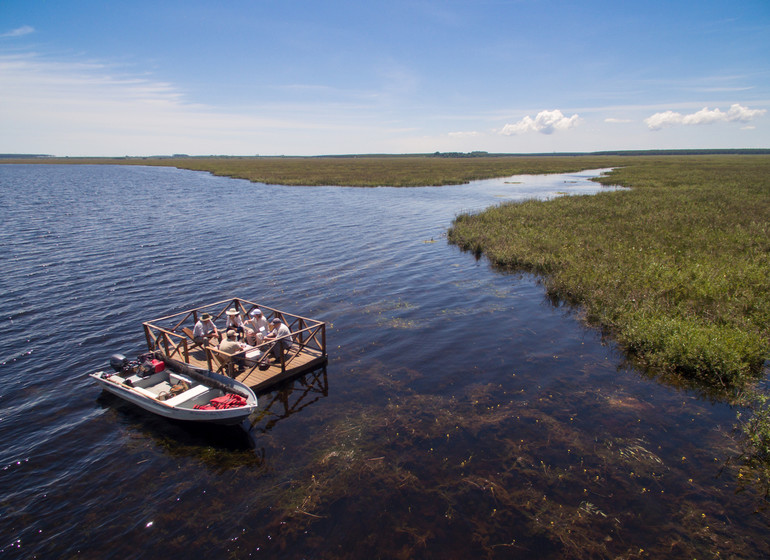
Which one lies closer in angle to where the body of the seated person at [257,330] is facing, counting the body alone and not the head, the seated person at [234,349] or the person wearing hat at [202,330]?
the seated person

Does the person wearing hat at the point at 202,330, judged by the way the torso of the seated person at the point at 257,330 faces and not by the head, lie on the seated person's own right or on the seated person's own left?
on the seated person's own right

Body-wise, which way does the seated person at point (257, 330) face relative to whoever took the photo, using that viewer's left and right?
facing the viewer and to the left of the viewer

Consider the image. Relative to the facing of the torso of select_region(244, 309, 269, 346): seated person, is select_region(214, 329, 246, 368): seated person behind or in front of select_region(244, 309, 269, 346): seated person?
in front

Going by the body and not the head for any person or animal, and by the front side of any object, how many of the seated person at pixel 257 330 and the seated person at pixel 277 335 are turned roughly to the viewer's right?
0

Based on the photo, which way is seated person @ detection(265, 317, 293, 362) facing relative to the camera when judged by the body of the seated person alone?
to the viewer's left

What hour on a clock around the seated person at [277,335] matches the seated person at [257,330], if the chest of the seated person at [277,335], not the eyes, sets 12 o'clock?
the seated person at [257,330] is roughly at 1 o'clock from the seated person at [277,335].

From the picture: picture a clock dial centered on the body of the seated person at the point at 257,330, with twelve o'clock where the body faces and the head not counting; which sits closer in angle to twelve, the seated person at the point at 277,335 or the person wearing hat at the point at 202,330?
the person wearing hat

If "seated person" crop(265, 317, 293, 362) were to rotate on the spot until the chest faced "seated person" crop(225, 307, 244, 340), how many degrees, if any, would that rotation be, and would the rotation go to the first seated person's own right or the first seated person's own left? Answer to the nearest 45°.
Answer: approximately 45° to the first seated person's own right
